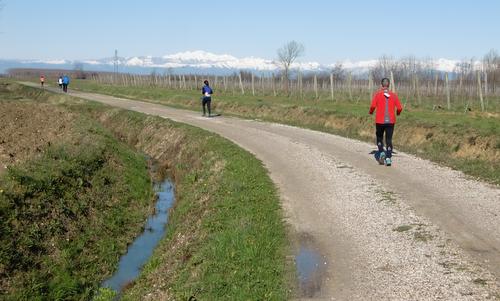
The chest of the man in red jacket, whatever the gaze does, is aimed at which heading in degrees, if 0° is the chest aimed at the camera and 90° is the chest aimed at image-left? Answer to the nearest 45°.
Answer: approximately 180°
